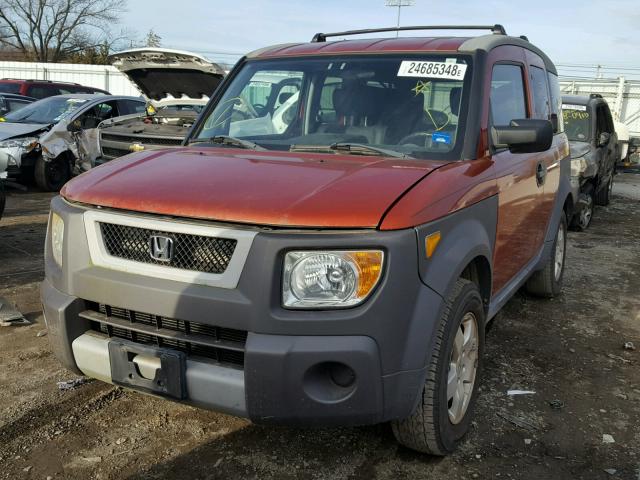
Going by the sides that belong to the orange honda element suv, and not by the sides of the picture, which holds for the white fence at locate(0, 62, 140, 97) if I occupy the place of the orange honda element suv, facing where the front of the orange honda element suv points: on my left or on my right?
on my right

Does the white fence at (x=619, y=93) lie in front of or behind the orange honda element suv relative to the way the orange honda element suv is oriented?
behind

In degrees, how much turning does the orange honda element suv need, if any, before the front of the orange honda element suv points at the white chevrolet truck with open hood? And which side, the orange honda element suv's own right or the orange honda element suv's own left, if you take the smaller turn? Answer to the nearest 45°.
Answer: approximately 135° to the orange honda element suv's own right

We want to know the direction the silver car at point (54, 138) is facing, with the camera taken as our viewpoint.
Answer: facing the viewer and to the left of the viewer

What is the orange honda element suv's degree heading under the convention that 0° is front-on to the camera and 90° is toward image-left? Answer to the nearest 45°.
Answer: approximately 45°

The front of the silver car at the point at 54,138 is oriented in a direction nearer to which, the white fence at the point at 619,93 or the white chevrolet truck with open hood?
the white chevrolet truck with open hood

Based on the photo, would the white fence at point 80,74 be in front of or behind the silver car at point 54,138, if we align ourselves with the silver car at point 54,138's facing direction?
behind

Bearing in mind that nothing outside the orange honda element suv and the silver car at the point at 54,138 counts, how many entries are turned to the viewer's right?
0
